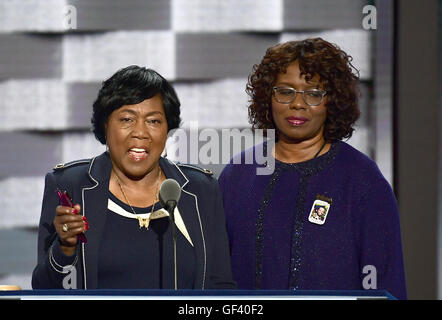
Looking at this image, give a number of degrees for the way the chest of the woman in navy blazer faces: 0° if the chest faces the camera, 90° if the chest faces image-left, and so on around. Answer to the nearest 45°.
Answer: approximately 0°
